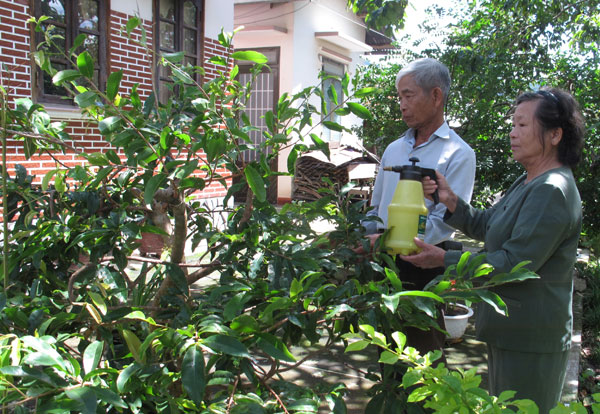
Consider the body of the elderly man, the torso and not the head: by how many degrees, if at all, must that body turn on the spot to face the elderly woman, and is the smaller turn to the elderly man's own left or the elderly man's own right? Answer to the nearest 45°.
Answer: approximately 90° to the elderly man's own left

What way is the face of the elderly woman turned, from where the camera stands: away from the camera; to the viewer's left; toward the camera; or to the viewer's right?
to the viewer's left

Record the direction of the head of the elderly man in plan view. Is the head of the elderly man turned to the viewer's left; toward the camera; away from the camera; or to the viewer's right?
to the viewer's left

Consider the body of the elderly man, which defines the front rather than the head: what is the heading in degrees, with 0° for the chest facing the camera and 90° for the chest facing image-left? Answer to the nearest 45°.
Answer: approximately 45°
